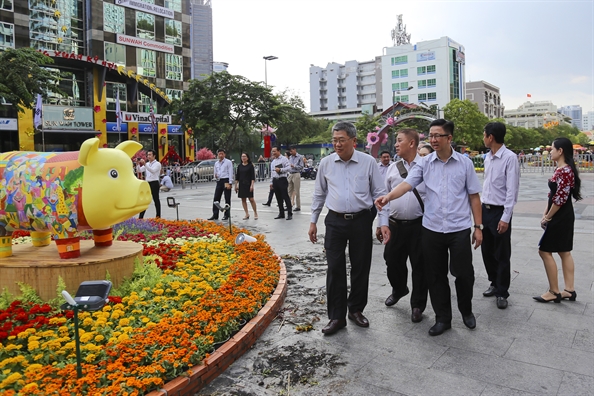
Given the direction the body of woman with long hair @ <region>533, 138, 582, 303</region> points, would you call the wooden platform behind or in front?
in front

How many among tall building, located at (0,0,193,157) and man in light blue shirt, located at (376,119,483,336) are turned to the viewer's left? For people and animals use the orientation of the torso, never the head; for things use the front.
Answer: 0

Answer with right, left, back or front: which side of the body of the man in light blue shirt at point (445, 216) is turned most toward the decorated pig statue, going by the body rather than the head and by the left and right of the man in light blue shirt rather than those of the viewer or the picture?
right

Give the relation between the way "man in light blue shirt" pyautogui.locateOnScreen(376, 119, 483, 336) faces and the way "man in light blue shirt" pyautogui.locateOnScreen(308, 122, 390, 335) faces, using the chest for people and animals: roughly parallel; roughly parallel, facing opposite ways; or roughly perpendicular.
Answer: roughly parallel

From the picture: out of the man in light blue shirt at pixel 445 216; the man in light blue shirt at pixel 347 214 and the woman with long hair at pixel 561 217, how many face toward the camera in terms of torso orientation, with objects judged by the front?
2

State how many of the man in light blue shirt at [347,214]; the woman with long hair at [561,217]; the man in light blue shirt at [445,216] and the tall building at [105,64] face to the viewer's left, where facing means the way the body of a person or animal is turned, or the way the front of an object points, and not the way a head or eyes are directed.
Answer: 1

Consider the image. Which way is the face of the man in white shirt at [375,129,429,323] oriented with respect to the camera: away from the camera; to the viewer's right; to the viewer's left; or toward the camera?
to the viewer's left

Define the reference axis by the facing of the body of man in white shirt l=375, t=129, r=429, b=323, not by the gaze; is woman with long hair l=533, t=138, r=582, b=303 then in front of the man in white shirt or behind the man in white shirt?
behind

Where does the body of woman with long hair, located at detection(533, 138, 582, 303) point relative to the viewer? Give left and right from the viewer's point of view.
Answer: facing to the left of the viewer

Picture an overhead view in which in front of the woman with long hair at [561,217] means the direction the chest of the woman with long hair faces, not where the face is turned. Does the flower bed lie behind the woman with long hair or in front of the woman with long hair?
in front

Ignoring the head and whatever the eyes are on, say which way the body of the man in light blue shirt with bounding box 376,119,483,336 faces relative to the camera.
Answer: toward the camera

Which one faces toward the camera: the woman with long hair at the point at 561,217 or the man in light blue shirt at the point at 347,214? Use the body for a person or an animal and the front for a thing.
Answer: the man in light blue shirt

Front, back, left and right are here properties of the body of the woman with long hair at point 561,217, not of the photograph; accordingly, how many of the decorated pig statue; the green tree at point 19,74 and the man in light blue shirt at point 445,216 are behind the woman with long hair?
0

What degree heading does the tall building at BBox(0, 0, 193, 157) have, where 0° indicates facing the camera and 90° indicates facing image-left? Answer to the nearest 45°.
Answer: approximately 315°

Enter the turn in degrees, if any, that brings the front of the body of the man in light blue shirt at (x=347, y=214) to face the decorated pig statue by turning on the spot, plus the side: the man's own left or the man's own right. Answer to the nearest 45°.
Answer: approximately 90° to the man's own right
